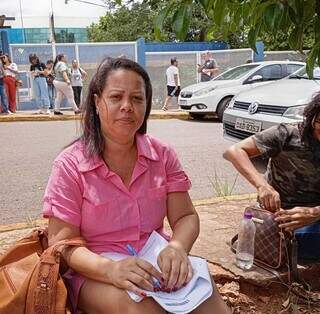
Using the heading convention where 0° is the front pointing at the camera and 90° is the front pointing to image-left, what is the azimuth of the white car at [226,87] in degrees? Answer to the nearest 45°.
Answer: approximately 45°

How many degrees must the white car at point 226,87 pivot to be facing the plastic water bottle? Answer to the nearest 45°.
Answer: approximately 45° to its left

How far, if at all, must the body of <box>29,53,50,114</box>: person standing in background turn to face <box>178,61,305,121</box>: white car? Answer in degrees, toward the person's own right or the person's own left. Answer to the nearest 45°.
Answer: approximately 45° to the person's own left

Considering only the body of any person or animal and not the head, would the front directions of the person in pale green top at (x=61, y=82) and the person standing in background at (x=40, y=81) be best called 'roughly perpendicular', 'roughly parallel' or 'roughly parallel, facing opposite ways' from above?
roughly perpendicular

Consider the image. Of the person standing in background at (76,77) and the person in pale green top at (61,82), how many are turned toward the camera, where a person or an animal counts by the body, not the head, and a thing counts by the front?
1
